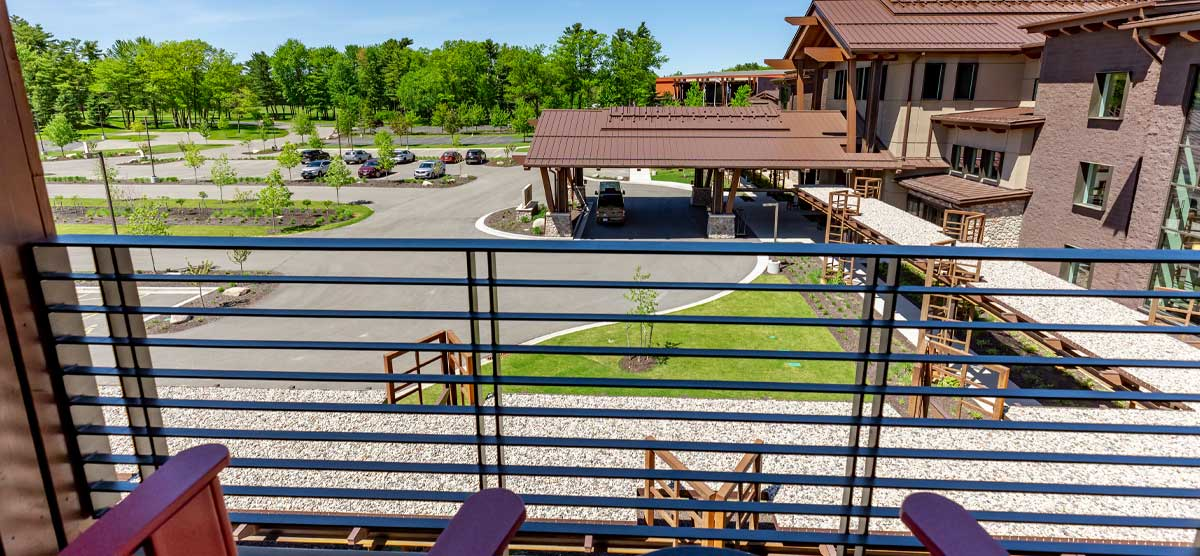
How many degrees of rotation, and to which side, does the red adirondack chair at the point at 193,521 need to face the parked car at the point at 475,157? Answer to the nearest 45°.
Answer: approximately 45° to its left

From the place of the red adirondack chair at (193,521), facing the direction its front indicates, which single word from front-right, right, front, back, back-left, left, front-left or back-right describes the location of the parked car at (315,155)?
front-left

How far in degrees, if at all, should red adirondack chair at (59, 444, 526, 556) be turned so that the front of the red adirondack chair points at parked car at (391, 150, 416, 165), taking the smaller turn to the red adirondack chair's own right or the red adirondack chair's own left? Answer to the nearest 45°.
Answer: approximately 45° to the red adirondack chair's own left

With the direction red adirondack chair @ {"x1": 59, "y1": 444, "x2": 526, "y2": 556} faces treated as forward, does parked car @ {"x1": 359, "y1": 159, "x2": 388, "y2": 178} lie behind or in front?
in front

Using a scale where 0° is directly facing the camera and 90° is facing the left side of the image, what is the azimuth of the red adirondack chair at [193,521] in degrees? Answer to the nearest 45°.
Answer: approximately 225°

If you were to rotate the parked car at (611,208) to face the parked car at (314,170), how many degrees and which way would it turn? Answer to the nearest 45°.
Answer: approximately 45° to its left

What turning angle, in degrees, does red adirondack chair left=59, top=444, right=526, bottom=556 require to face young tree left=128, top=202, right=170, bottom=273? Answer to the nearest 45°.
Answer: approximately 45° to its left

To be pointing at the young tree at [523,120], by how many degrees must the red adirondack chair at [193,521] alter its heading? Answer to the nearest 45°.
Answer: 0° — it already faces it
